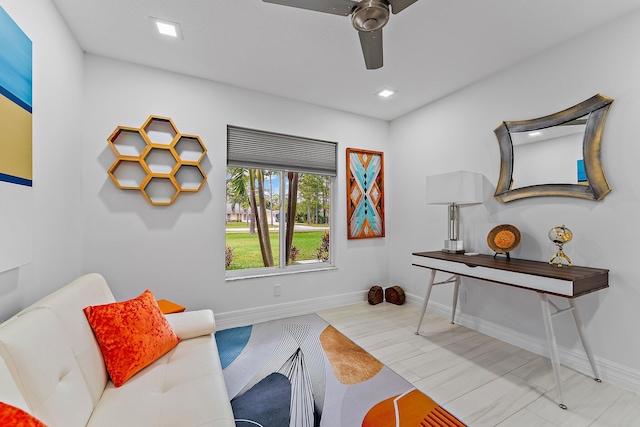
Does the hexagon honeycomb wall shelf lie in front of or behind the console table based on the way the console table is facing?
in front

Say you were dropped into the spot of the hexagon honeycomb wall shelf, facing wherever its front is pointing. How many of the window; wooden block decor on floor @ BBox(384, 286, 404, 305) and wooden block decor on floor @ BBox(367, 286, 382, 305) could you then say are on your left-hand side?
3

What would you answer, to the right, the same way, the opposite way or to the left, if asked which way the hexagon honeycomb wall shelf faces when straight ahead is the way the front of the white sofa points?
to the right

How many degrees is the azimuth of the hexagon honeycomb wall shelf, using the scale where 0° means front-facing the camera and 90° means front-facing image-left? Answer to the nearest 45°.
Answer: approximately 0°

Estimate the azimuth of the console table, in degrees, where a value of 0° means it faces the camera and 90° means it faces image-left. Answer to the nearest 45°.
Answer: approximately 45°

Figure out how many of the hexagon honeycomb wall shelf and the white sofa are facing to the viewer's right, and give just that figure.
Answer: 1

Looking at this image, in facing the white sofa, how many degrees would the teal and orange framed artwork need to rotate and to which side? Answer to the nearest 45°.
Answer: approximately 45° to its right

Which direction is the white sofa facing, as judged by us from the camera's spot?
facing to the right of the viewer

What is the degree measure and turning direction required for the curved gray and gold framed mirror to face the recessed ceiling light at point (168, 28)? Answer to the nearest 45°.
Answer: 0° — it already faces it

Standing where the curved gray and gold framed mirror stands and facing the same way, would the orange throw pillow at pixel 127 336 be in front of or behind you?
in front

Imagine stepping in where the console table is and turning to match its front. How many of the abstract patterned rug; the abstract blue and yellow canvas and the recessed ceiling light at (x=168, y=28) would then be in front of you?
3

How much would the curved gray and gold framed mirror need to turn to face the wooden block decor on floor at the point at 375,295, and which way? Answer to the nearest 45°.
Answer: approximately 45° to its right
